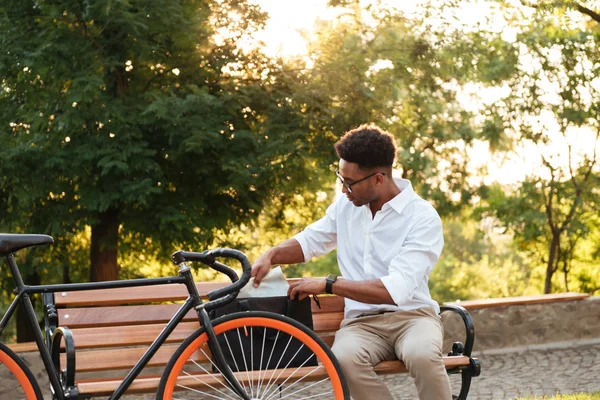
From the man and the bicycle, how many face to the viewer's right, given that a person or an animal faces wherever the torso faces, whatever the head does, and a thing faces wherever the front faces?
1

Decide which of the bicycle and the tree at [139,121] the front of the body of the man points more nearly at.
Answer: the bicycle

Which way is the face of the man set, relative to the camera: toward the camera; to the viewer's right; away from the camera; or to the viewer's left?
to the viewer's left

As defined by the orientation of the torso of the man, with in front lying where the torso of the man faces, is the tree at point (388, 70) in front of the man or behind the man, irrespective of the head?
behind

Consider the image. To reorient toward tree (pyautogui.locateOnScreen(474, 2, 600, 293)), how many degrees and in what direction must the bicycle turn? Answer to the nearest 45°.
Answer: approximately 45° to its left

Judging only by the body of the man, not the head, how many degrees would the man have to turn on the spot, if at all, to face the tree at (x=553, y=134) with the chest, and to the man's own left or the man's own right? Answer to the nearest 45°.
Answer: approximately 135° to the man's own right

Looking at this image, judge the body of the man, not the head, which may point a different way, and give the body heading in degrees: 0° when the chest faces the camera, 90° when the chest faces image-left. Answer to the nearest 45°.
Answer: approximately 45°

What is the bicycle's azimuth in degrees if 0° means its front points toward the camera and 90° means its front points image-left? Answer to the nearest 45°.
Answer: approximately 270°

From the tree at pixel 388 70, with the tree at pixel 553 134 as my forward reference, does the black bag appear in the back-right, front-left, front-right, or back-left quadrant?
back-right

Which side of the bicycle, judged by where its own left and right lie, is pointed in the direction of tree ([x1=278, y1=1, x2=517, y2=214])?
left

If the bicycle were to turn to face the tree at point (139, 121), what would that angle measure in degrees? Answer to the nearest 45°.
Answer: approximately 90° to its left
